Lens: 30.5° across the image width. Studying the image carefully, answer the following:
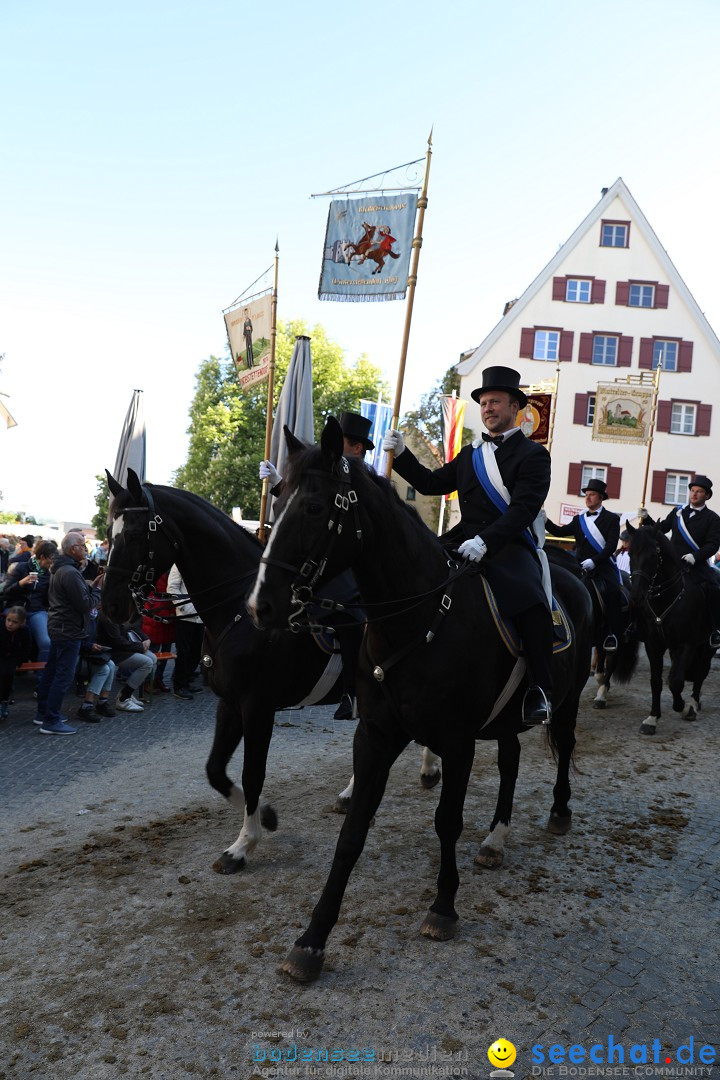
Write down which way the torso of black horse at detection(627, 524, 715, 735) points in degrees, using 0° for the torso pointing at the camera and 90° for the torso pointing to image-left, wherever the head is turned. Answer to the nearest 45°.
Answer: approximately 45°

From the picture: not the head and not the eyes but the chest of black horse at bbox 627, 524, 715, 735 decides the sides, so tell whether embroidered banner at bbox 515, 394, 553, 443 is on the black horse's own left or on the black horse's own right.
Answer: on the black horse's own right

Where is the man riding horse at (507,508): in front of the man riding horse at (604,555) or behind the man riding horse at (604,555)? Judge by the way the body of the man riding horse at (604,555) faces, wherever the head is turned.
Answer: in front

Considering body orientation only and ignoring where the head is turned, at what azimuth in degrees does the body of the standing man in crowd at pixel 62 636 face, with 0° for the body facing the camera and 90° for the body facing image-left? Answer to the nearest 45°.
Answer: approximately 270°

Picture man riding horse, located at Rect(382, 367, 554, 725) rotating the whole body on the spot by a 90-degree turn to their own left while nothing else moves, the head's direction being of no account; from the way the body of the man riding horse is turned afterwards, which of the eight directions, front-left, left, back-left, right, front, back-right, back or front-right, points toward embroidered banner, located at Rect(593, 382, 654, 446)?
back-left

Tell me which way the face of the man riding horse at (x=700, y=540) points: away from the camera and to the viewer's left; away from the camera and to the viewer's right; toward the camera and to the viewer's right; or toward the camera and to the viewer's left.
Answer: toward the camera and to the viewer's left
